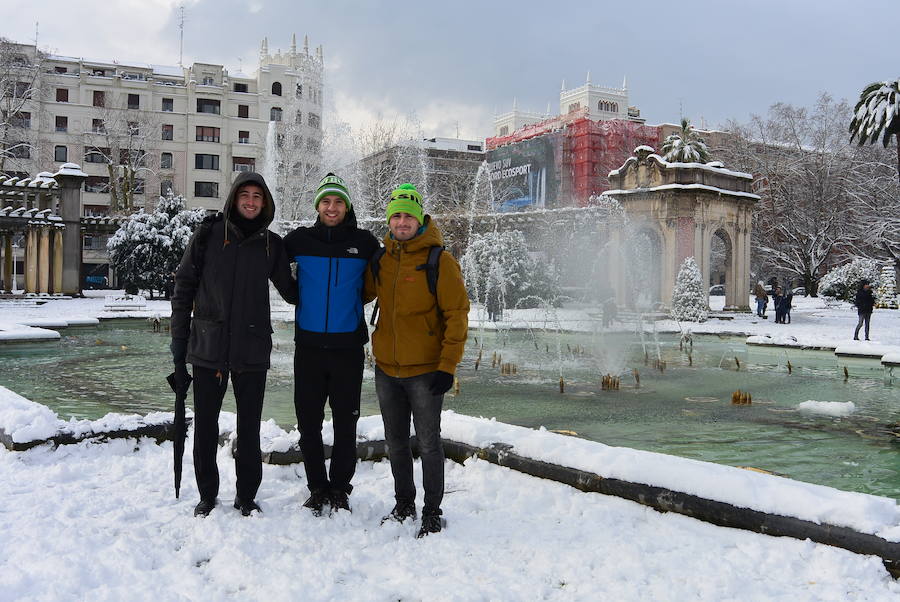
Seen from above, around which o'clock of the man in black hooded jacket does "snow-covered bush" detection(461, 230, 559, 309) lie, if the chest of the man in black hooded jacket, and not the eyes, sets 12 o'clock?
The snow-covered bush is roughly at 7 o'clock from the man in black hooded jacket.

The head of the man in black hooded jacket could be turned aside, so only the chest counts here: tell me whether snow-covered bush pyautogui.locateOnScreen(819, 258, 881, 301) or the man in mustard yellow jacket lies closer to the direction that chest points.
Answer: the man in mustard yellow jacket

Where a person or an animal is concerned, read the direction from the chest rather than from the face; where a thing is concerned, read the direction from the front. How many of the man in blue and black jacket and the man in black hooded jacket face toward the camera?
2

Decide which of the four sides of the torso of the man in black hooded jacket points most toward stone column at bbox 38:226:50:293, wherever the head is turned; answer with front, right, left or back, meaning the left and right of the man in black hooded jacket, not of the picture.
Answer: back

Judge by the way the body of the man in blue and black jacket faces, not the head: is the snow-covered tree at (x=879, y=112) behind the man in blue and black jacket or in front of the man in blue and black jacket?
behind

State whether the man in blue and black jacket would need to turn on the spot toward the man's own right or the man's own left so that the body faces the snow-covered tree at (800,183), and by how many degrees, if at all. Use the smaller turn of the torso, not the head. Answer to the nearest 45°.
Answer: approximately 135° to the man's own left

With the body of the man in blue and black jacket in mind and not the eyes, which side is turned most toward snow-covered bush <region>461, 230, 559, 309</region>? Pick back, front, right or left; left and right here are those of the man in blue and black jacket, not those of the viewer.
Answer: back

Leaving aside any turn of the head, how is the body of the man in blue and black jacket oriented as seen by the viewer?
toward the camera

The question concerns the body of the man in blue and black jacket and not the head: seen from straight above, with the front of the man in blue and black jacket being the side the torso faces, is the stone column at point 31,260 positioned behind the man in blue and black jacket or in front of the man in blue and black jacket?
behind

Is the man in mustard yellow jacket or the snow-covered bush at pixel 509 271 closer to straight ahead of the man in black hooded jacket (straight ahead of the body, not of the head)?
the man in mustard yellow jacket

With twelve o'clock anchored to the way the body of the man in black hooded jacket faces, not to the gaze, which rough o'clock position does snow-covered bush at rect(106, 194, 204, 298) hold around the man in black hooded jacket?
The snow-covered bush is roughly at 6 o'clock from the man in black hooded jacket.

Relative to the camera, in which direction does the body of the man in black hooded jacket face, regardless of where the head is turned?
toward the camera
